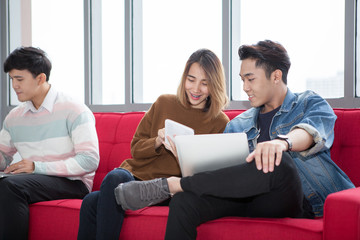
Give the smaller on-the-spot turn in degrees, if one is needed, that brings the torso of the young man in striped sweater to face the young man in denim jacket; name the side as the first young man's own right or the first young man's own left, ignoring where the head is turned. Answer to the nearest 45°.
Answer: approximately 90° to the first young man's own left

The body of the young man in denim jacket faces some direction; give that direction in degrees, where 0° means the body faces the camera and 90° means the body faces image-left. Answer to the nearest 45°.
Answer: approximately 45°

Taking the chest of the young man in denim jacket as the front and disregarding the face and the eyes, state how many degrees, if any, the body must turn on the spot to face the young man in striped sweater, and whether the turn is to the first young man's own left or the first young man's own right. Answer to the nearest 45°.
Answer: approximately 90° to the first young man's own right

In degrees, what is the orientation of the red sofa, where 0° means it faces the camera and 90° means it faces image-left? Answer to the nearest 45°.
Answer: approximately 0°
